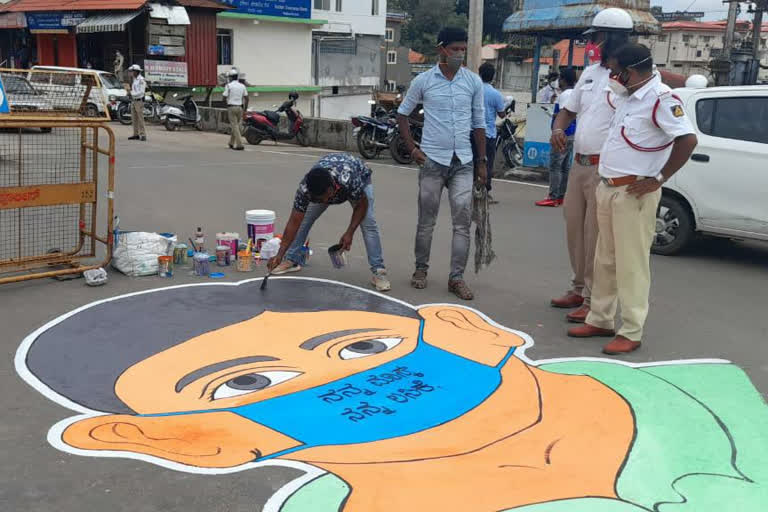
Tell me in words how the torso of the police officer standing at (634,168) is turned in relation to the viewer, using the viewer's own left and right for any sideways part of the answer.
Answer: facing the viewer and to the left of the viewer

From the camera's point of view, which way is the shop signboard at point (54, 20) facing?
toward the camera

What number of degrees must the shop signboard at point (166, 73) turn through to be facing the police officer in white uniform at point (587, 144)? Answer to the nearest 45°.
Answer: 0° — it already faces them

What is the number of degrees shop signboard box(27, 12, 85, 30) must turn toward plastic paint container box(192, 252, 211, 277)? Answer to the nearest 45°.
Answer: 0° — it already faces it

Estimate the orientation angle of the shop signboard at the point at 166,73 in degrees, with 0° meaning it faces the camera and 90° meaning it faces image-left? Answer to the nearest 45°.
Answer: approximately 0°

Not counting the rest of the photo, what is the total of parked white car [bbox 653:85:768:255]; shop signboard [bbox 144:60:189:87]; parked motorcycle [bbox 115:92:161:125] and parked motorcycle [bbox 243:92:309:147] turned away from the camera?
0

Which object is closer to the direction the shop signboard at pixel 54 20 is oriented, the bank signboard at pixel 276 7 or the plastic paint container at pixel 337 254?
the plastic paint container

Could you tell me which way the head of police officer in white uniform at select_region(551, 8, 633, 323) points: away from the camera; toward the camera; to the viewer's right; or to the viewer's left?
to the viewer's left

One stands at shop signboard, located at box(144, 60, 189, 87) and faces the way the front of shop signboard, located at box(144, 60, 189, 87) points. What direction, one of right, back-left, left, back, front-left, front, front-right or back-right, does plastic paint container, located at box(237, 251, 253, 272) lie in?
front
